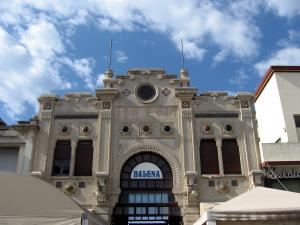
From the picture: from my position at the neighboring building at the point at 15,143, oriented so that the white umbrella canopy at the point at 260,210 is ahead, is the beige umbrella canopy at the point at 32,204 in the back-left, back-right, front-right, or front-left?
front-right

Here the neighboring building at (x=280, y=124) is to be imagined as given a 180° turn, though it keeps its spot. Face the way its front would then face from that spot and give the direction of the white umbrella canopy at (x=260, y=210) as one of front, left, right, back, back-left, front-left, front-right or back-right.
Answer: back

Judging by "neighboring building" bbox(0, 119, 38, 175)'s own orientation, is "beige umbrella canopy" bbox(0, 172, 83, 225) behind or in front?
in front

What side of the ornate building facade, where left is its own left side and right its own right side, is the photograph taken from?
front

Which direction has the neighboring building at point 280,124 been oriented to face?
toward the camera

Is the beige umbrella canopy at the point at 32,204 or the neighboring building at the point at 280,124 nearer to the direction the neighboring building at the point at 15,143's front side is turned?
the beige umbrella canopy

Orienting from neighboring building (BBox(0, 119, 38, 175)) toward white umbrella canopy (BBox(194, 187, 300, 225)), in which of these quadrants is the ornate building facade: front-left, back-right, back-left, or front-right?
front-left

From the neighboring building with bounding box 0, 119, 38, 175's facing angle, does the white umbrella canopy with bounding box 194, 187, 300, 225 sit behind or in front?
in front

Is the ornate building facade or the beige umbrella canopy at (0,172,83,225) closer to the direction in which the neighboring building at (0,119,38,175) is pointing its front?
the beige umbrella canopy

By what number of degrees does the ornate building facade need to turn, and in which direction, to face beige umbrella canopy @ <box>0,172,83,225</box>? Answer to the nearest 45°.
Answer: approximately 45° to its right

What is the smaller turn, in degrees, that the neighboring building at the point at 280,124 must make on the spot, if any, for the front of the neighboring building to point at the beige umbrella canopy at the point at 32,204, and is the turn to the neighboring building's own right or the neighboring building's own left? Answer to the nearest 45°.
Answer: approximately 45° to the neighboring building's own right

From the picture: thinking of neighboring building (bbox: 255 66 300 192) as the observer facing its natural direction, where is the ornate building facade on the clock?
The ornate building facade is roughly at 2 o'clock from the neighboring building.

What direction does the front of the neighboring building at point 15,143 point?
toward the camera

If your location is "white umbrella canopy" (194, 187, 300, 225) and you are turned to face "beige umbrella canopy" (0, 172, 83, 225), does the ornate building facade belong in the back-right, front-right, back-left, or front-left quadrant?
front-right
